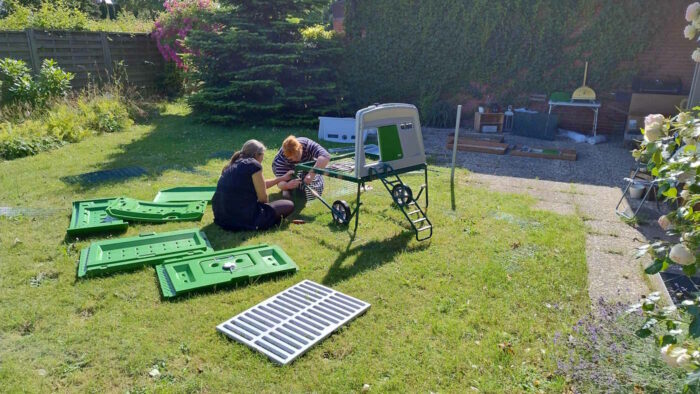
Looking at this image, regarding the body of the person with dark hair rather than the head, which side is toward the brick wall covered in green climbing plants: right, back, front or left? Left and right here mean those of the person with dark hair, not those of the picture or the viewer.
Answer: front

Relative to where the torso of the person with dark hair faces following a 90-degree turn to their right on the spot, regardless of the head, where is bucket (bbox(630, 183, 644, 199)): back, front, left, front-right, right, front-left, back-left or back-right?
front-left

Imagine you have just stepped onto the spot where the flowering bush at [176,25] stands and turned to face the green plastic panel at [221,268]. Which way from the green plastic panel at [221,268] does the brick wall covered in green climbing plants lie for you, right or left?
left

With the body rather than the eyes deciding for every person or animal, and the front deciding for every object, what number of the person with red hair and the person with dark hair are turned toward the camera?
1

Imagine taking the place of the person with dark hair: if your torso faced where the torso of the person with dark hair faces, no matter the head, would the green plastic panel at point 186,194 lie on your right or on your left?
on your left

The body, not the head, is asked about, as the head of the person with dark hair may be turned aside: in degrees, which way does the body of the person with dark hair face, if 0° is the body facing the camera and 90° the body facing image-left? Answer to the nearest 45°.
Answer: approximately 225°

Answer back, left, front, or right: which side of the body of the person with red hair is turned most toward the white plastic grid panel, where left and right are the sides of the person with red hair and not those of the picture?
front

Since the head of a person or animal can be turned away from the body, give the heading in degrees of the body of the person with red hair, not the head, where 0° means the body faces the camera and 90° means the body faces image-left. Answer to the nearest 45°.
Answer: approximately 0°

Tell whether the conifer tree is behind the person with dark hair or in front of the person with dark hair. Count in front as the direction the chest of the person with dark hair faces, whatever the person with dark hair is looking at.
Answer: in front

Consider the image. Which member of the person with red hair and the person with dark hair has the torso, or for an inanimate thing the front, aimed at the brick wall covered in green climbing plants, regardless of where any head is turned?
the person with dark hair
